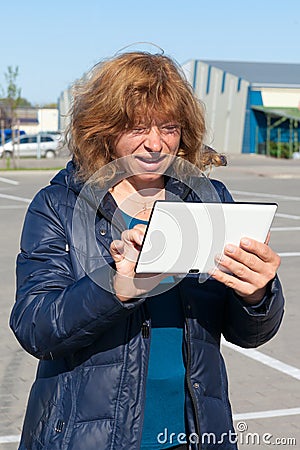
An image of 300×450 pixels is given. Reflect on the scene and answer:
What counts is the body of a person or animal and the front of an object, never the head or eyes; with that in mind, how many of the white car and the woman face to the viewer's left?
1

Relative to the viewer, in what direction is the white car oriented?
to the viewer's left

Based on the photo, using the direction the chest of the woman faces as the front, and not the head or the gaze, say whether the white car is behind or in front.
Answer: behind

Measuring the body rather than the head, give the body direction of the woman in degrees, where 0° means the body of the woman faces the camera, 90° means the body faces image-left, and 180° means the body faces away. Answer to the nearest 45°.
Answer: approximately 315°

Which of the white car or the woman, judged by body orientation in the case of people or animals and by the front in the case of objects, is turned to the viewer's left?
the white car

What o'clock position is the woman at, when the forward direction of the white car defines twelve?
The woman is roughly at 9 o'clock from the white car.
